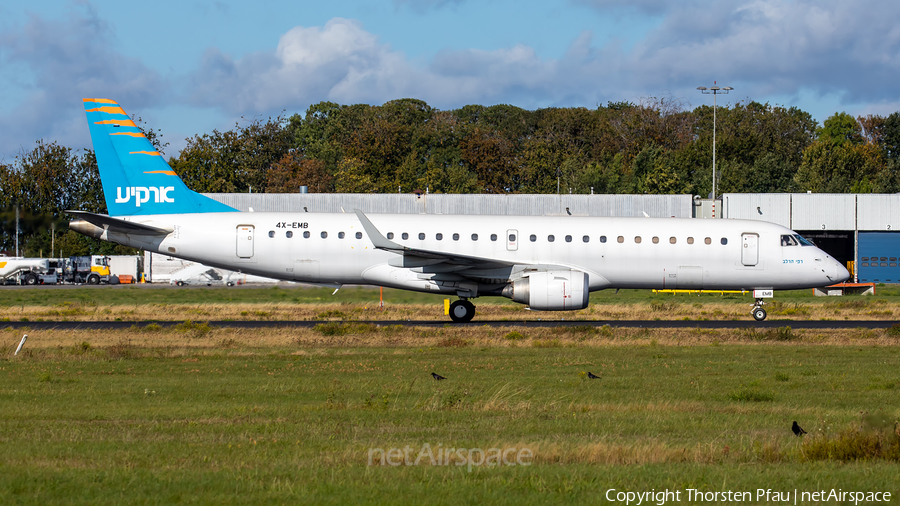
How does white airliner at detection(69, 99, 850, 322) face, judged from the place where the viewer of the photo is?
facing to the right of the viewer
